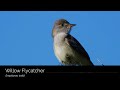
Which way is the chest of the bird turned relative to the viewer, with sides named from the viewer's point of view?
facing the viewer and to the left of the viewer
